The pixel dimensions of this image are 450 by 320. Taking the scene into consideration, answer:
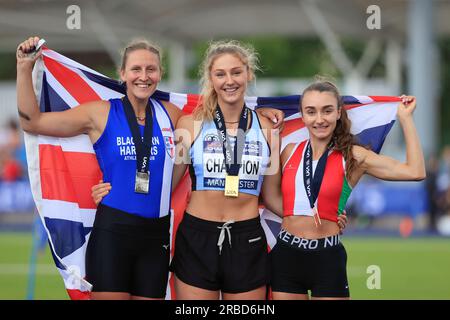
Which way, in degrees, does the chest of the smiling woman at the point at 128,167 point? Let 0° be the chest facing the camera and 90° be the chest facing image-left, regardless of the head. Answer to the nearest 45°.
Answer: approximately 0°

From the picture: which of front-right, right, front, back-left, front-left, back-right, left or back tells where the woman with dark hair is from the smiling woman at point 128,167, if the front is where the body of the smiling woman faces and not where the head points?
left
